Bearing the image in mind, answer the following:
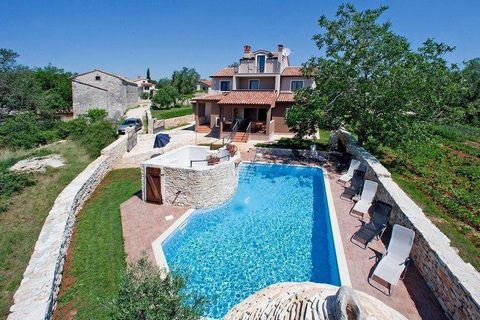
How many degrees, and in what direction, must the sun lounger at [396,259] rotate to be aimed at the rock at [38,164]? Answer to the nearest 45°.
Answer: approximately 45° to its right

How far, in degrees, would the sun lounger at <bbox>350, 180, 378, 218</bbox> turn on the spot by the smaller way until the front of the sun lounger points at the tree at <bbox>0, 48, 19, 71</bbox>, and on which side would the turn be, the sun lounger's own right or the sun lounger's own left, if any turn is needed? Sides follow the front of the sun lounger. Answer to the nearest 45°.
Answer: approximately 45° to the sun lounger's own right

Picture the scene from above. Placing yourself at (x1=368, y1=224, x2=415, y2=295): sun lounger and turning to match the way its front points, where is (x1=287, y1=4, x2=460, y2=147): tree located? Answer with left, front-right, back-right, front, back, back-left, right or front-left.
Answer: back-right

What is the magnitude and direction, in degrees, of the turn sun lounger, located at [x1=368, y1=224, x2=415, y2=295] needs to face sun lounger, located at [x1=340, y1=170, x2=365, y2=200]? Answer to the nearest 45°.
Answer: approximately 135° to its right

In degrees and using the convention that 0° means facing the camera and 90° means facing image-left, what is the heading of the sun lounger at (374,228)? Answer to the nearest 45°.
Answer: approximately 45°

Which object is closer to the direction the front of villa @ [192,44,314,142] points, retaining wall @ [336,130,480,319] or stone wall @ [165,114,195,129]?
the retaining wall

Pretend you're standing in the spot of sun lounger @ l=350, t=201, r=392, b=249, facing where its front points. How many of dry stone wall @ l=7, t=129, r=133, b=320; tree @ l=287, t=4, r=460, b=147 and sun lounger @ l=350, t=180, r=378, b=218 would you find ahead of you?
1

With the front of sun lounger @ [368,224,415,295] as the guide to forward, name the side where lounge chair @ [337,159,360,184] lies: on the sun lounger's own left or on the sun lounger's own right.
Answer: on the sun lounger's own right

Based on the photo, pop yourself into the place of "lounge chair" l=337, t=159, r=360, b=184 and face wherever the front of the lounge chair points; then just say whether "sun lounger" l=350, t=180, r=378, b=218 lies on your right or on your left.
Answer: on your left

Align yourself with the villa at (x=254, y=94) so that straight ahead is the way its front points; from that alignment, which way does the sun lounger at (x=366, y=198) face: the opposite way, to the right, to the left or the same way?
to the right
